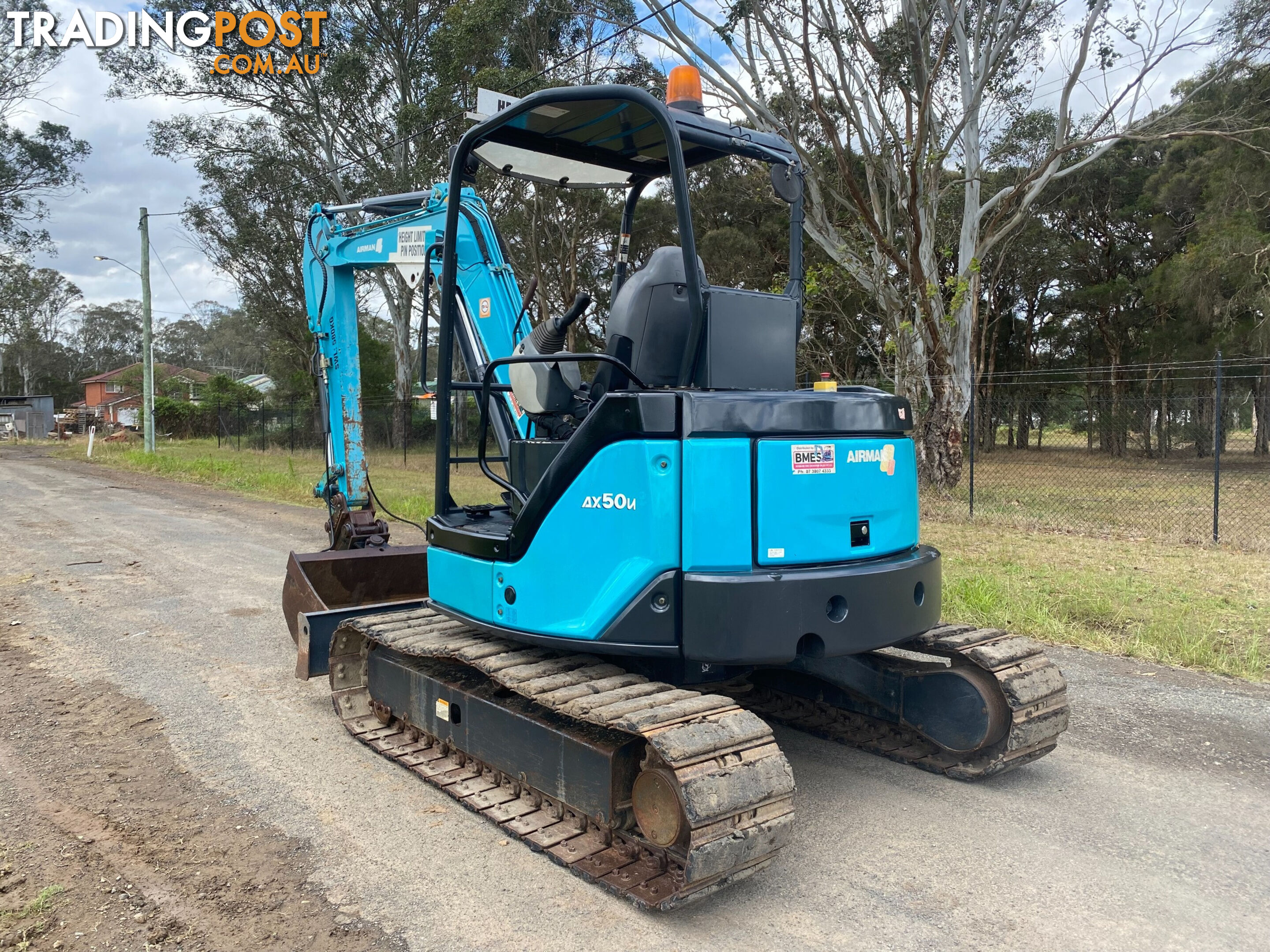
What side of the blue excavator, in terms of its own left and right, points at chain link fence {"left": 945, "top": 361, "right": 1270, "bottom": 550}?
right

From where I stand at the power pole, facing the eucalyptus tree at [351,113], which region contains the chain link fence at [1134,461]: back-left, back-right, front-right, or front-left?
front-right

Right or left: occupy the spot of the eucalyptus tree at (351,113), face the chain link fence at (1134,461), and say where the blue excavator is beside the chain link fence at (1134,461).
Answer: right

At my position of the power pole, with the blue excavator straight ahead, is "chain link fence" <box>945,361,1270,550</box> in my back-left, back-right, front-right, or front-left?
front-left

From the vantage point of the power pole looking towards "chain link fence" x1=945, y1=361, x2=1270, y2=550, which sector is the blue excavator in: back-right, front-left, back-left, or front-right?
front-right

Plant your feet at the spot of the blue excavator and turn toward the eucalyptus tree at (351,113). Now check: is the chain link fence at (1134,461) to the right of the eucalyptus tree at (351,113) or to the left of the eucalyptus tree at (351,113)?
right

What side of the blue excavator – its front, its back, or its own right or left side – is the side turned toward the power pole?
front

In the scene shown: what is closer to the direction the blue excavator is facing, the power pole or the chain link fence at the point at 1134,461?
the power pole

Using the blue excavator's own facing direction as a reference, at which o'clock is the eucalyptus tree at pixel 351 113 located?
The eucalyptus tree is roughly at 1 o'clock from the blue excavator.

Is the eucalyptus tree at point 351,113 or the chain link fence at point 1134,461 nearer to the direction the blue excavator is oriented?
the eucalyptus tree

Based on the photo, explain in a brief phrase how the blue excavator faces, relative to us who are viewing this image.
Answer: facing away from the viewer and to the left of the viewer
